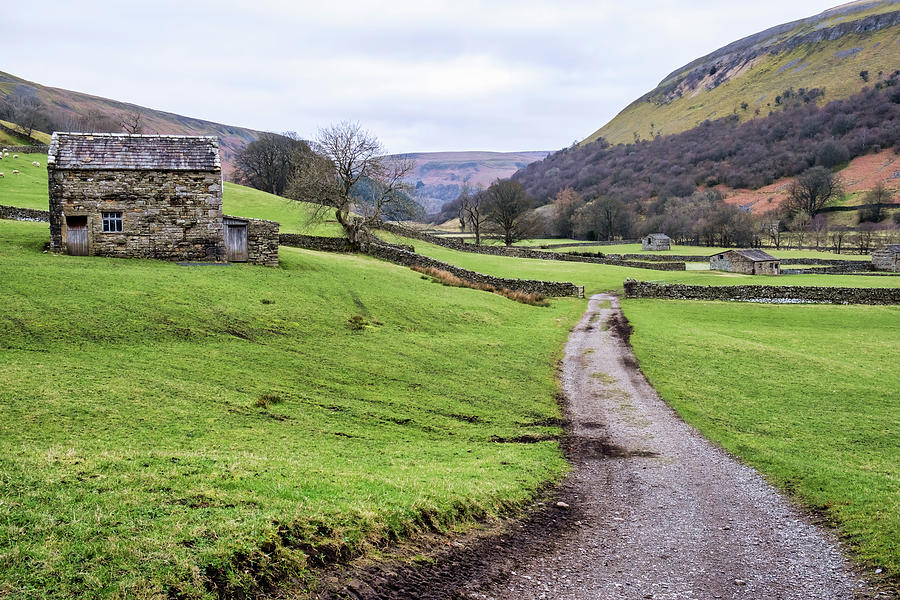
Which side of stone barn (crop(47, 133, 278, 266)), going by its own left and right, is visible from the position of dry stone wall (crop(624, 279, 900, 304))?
left

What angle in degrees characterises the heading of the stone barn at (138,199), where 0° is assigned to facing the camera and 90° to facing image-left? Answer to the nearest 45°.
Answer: approximately 0°

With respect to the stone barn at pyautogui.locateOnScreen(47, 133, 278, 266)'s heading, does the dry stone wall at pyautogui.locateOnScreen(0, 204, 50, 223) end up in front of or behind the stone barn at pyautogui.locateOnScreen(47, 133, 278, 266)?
behind
